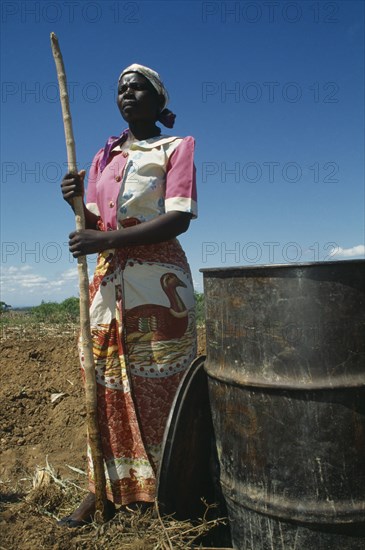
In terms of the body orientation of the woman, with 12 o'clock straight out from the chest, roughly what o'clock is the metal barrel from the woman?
The metal barrel is roughly at 9 o'clock from the woman.

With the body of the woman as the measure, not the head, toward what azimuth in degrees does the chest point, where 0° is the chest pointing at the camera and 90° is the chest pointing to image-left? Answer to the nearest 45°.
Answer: approximately 45°
